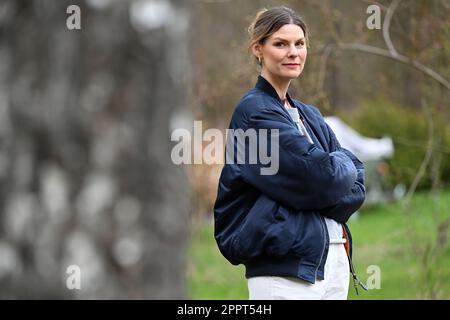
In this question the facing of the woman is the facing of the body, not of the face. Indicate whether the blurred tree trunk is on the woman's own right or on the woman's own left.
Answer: on the woman's own right

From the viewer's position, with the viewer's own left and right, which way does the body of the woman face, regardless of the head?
facing the viewer and to the right of the viewer
